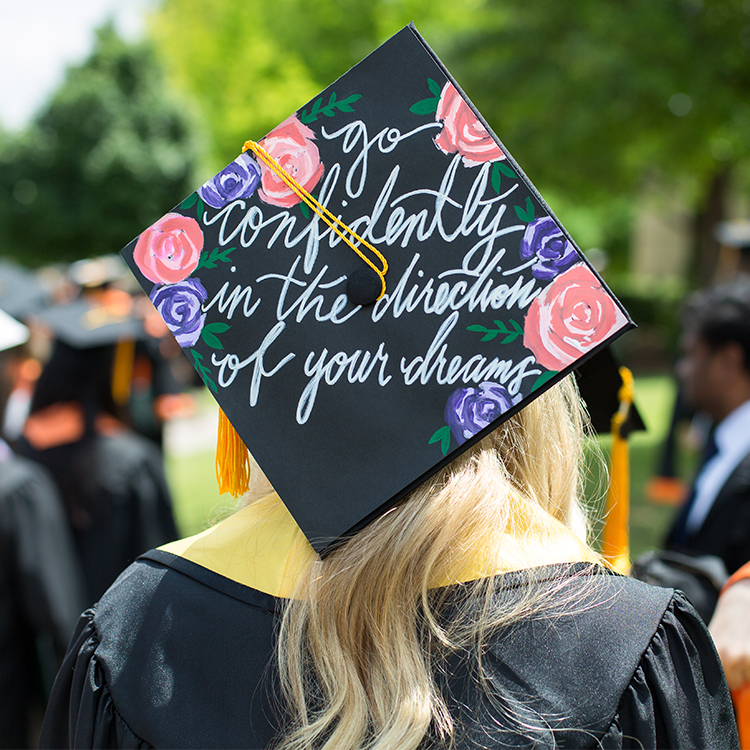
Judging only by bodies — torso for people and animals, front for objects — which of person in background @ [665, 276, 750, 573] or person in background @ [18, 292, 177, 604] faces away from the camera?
person in background @ [18, 292, 177, 604]

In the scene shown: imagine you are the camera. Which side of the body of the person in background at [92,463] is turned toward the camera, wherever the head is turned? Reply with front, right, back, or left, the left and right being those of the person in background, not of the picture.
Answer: back

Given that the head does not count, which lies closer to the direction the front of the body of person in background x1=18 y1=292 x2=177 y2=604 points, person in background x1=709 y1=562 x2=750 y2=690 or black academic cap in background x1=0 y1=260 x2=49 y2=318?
the black academic cap in background

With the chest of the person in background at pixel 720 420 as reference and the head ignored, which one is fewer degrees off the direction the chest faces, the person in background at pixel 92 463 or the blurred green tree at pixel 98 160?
the person in background

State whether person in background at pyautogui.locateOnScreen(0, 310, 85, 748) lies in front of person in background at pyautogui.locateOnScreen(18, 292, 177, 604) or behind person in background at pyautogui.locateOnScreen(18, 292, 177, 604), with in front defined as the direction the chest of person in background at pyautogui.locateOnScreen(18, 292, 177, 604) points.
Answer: behind

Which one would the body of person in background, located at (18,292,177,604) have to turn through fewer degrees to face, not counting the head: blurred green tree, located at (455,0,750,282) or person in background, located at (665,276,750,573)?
the blurred green tree

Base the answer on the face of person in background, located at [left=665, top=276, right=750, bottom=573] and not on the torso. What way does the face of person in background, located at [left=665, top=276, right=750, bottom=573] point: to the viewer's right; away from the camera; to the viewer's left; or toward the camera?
to the viewer's left

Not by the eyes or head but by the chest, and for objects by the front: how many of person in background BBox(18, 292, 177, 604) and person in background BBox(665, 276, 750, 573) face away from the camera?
1

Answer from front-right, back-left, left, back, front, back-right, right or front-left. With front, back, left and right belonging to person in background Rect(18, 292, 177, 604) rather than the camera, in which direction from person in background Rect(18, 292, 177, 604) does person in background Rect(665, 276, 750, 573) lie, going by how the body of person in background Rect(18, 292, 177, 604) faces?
back-right

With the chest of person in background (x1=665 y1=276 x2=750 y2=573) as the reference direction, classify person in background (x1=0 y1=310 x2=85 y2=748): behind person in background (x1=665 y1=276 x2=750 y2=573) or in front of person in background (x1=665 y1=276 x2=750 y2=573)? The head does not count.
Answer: in front

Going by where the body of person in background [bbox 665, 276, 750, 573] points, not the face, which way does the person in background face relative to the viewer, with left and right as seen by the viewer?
facing to the left of the viewer

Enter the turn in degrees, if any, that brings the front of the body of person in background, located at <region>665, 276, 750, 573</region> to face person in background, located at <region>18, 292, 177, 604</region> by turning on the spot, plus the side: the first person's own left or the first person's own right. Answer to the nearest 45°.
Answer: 0° — they already face them

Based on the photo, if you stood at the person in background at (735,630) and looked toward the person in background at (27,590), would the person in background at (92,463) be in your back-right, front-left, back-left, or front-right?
front-right

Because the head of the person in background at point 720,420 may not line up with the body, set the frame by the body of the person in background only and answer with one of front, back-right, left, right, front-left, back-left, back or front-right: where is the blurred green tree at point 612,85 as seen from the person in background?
right

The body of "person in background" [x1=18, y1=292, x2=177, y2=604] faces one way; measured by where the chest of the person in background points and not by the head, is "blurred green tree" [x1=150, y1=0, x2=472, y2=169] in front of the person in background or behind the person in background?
in front
